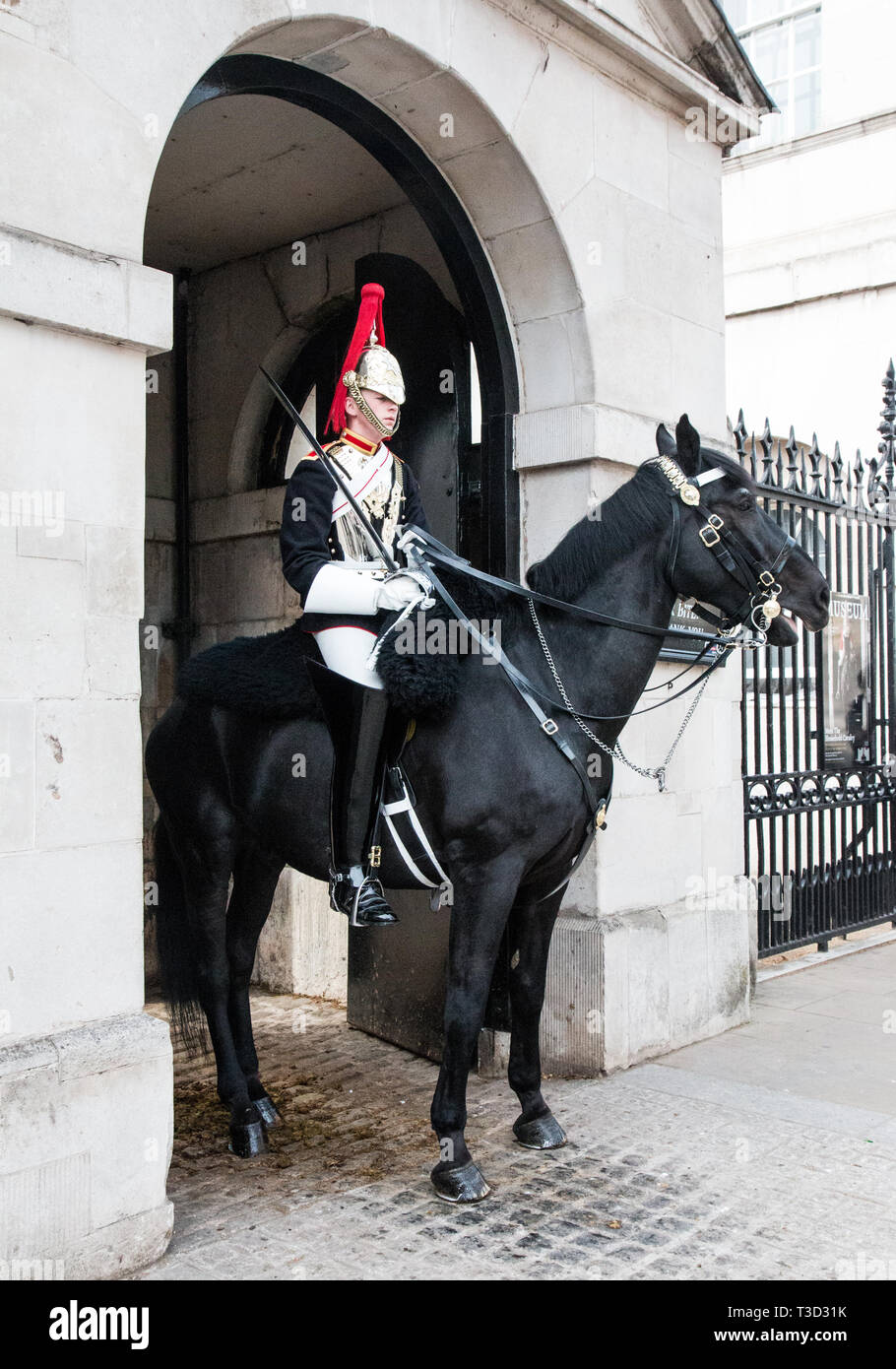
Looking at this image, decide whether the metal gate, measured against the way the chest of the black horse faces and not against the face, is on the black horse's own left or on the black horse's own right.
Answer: on the black horse's own left

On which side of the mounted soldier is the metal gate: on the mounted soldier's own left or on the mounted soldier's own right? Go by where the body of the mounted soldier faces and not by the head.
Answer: on the mounted soldier's own left

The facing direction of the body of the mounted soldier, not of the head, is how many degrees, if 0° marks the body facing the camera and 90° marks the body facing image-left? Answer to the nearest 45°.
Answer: approximately 315°

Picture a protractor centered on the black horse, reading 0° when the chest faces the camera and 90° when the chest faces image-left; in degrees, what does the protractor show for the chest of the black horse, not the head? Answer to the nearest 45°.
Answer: approximately 315°
